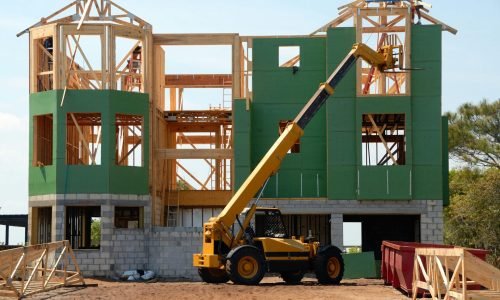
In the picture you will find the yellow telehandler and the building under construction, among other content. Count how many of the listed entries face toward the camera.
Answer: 1

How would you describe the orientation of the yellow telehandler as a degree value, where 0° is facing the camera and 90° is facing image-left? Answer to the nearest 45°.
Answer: approximately 225°

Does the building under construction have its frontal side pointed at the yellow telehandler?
yes

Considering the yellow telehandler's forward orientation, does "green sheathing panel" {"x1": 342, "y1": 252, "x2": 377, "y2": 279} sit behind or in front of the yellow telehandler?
in front

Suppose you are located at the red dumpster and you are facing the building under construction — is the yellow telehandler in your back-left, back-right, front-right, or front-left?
front-left

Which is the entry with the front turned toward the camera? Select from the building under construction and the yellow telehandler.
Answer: the building under construction

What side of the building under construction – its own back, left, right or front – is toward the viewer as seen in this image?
front

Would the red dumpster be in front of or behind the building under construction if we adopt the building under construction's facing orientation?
in front
